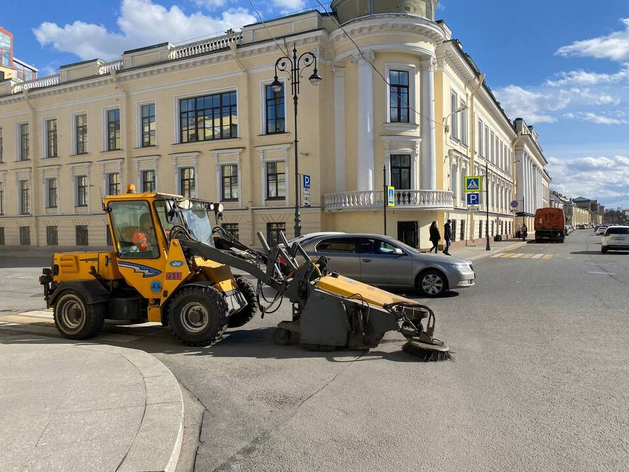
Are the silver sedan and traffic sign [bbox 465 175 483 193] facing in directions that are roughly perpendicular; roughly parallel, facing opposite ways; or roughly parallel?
roughly perpendicular

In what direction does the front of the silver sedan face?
to the viewer's right

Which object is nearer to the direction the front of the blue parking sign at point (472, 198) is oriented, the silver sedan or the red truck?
the silver sedan

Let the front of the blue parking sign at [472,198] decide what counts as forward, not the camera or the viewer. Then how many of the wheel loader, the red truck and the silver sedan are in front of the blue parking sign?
2

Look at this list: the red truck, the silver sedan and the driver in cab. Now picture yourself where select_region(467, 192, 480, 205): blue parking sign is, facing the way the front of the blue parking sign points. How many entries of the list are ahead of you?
2

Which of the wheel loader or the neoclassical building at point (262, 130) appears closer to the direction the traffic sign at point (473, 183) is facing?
the wheel loader

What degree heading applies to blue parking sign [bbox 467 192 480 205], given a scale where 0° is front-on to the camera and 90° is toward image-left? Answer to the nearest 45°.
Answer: approximately 0°

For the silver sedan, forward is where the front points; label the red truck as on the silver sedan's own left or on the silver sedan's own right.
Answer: on the silver sedan's own left

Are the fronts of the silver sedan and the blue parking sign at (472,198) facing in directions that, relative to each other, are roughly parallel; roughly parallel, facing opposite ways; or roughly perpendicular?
roughly perpendicular

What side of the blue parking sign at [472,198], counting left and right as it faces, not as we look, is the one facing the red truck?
back

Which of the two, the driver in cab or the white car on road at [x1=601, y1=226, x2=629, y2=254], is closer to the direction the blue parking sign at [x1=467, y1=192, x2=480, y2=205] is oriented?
the driver in cab
